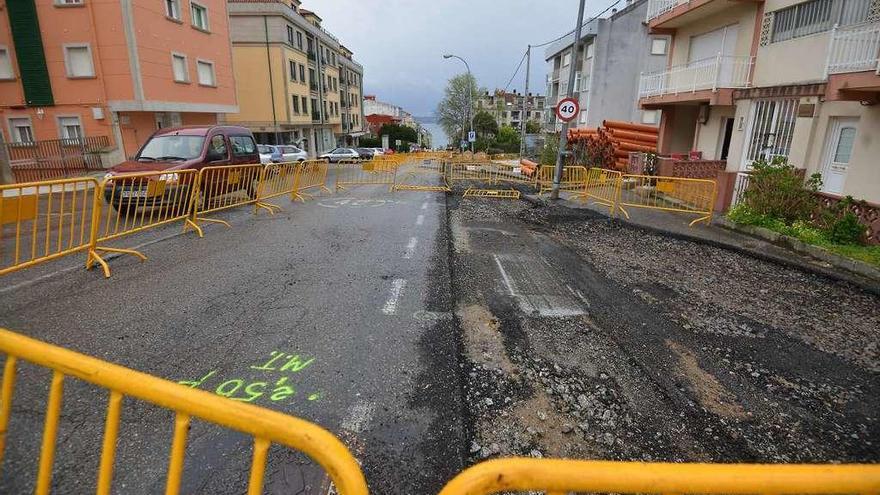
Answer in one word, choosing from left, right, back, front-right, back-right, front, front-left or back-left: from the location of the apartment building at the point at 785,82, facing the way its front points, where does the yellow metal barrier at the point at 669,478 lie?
front-left

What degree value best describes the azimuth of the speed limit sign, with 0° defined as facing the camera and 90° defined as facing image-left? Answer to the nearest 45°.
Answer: approximately 0°

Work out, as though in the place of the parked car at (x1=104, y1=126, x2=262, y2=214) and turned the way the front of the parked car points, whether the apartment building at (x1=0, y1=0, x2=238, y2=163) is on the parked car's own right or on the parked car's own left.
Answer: on the parked car's own right

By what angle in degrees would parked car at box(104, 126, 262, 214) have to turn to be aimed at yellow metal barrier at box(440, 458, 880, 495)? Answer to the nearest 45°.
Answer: approximately 45° to its left

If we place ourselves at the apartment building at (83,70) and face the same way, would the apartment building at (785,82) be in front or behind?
in front

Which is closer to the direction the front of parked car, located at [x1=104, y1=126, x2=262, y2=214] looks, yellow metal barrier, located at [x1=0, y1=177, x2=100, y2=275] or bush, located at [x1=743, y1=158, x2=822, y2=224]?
the yellow metal barrier

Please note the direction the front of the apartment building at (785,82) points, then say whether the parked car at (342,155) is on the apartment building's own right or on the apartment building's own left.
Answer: on the apartment building's own right

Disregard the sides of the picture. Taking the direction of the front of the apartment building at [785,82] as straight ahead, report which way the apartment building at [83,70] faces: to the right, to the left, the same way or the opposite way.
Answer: the opposite way

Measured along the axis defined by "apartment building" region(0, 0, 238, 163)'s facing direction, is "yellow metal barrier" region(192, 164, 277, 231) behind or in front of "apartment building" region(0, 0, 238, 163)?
in front

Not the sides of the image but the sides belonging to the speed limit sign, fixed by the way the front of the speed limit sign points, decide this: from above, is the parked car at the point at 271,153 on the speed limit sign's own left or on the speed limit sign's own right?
on the speed limit sign's own right

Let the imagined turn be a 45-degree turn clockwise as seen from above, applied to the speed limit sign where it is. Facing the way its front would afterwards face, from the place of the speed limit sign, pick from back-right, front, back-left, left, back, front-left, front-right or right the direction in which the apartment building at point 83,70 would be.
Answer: front-right

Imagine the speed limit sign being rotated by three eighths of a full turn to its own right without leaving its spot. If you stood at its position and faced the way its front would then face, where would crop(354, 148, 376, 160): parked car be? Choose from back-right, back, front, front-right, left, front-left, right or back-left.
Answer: front

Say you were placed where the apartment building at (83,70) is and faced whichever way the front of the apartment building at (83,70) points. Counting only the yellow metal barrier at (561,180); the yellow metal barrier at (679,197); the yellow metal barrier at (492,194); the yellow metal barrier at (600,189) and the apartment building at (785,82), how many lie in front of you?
5
